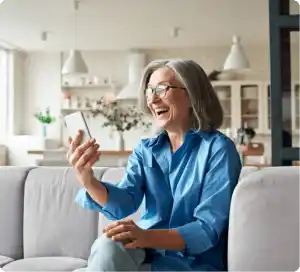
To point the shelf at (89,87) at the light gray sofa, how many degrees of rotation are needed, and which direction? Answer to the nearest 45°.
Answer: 0° — it already faces it

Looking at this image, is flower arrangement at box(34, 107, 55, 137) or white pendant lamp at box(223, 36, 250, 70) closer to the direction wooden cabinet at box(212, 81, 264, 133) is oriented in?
the white pendant lamp

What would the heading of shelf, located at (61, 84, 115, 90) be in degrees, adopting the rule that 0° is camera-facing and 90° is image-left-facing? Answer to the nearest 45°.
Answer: approximately 0°

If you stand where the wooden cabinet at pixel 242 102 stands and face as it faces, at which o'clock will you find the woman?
The woman is roughly at 12 o'clock from the wooden cabinet.

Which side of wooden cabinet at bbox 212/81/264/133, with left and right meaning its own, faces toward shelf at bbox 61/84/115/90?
right

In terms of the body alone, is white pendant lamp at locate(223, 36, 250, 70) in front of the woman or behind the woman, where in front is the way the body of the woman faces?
behind

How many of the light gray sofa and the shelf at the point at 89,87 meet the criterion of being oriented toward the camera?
2

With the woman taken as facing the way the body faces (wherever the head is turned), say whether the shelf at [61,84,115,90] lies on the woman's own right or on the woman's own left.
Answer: on the woman's own right

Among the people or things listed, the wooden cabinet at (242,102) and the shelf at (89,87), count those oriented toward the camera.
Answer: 2
